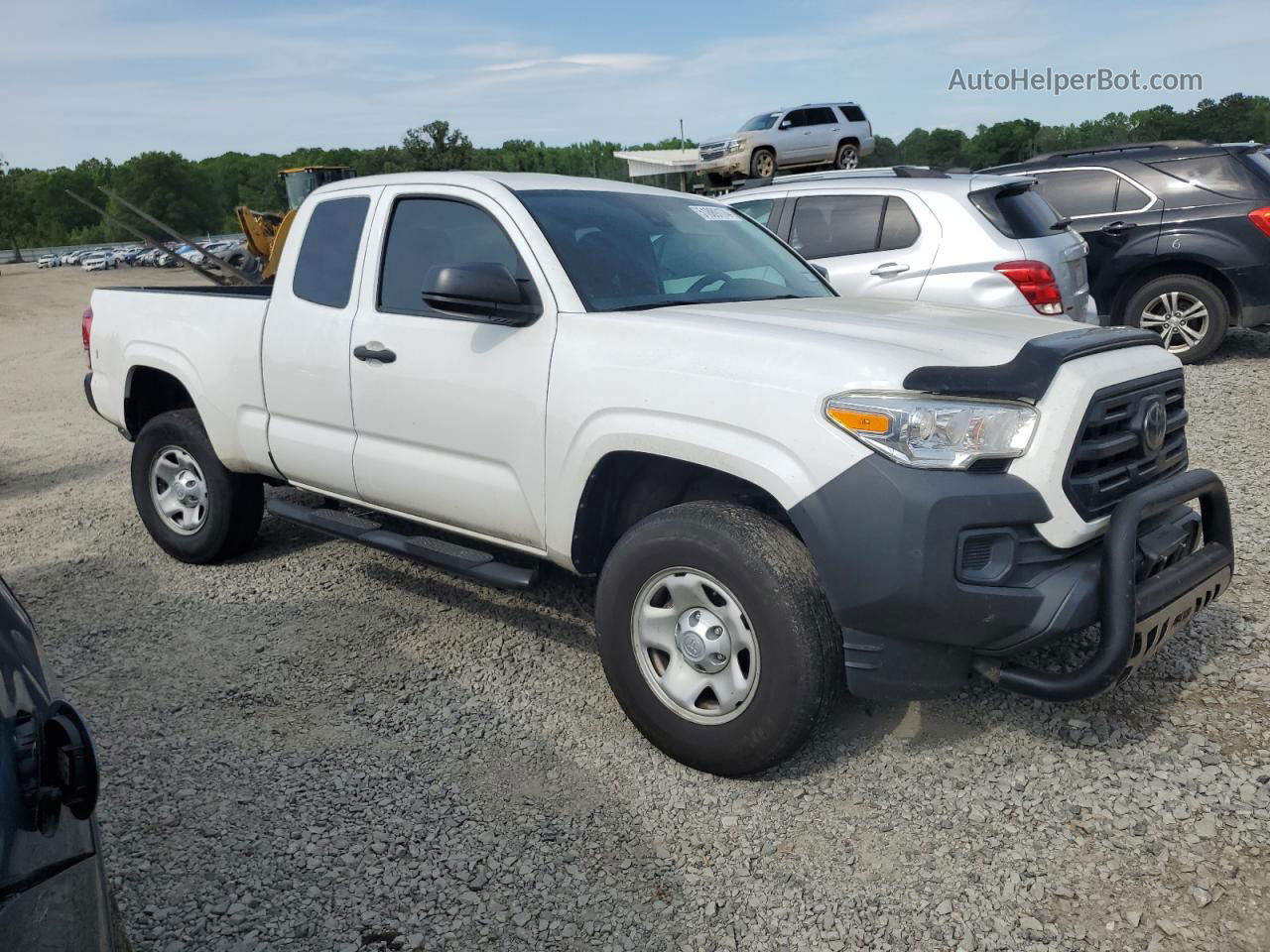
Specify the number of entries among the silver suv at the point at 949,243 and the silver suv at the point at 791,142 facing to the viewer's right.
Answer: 0

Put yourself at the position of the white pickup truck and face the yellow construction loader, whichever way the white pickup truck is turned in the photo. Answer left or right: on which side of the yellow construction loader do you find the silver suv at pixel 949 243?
right

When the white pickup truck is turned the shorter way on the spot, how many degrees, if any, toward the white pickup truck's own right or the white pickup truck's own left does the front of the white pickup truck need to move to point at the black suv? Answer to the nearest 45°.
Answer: approximately 90° to the white pickup truck's own left

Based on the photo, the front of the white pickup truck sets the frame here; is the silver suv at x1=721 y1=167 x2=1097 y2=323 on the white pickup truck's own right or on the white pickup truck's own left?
on the white pickup truck's own left

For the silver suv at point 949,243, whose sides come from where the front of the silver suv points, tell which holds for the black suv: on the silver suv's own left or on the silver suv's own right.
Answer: on the silver suv's own right

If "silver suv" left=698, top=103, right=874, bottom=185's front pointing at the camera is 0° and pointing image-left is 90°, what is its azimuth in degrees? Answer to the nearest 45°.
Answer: approximately 45°

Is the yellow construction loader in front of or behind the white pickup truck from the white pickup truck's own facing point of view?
behind

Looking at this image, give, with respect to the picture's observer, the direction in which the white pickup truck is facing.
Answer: facing the viewer and to the right of the viewer

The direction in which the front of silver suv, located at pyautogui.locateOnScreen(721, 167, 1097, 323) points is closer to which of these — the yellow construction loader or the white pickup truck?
the yellow construction loader

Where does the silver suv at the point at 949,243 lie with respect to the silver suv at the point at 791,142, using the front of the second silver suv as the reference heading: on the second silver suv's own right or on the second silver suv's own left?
on the second silver suv's own left

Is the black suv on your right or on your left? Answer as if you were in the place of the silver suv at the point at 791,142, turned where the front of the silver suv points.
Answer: on your left

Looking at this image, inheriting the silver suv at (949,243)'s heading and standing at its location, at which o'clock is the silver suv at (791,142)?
The silver suv at (791,142) is roughly at 1 o'clock from the silver suv at (949,243).

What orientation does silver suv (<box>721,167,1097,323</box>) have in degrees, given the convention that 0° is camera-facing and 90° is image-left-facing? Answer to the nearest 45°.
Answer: approximately 135°

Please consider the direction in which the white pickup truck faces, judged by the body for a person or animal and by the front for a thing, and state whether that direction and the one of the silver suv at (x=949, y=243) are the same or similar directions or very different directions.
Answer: very different directions

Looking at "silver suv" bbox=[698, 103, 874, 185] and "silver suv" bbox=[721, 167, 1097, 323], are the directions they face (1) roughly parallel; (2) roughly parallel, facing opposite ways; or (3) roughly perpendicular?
roughly perpendicular

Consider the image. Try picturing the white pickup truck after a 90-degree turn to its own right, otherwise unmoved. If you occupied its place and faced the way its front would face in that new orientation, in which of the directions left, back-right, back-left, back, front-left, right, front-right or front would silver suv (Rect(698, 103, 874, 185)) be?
back-right
